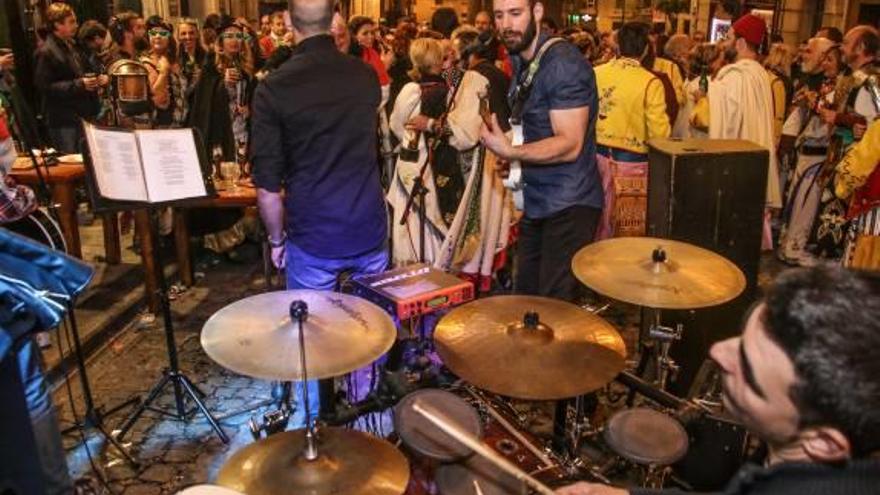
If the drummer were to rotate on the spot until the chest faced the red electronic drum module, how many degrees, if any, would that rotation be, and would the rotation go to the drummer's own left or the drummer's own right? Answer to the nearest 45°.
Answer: approximately 45° to the drummer's own right

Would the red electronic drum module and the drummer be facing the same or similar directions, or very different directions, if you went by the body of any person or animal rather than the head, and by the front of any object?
very different directions

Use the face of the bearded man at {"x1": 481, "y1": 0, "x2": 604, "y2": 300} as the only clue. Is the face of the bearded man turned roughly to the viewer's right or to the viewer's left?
to the viewer's left

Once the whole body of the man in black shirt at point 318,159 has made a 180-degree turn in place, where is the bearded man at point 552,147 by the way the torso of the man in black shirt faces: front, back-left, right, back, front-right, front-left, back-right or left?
left

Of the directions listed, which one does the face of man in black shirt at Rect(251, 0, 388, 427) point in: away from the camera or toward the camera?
away from the camera

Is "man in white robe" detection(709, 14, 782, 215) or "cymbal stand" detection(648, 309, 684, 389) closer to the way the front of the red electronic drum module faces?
the cymbal stand

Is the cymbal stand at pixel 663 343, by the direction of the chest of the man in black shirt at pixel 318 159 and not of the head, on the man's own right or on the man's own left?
on the man's own right

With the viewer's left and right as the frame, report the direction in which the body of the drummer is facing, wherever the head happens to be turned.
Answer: facing to the left of the viewer

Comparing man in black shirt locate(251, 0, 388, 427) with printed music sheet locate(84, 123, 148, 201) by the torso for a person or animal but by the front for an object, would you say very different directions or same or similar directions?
very different directions

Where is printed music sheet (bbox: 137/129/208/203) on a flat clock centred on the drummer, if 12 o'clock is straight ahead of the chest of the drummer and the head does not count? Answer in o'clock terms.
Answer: The printed music sheet is roughly at 1 o'clock from the drummer.

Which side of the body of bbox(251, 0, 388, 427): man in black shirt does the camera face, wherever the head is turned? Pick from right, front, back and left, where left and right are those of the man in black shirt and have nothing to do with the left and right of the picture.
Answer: back
